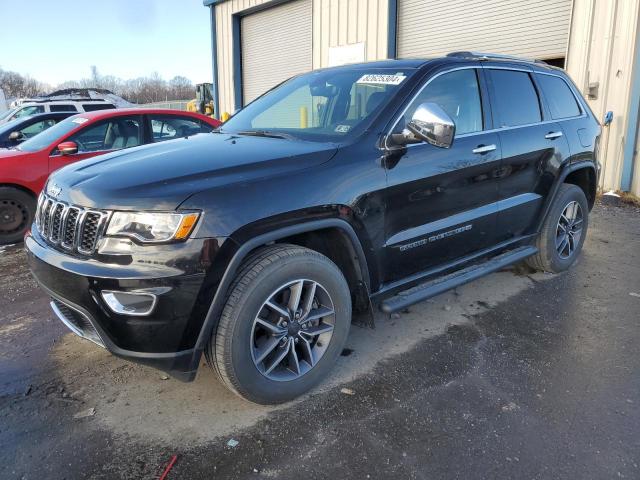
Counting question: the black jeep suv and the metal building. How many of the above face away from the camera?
0

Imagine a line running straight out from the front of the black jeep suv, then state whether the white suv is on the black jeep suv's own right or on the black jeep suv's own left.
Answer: on the black jeep suv's own right

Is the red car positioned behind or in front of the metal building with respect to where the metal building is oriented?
in front

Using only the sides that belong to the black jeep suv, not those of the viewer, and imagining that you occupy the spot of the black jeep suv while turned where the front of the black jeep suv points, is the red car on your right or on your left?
on your right

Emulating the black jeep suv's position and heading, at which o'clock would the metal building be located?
The metal building is roughly at 5 o'clock from the black jeep suv.

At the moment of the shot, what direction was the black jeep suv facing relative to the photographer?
facing the viewer and to the left of the viewer
